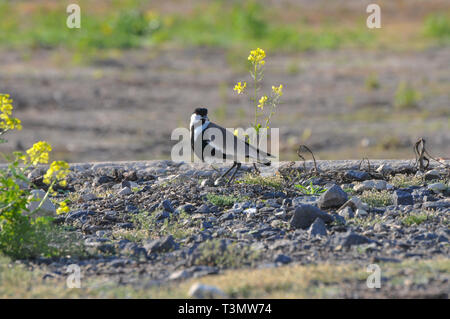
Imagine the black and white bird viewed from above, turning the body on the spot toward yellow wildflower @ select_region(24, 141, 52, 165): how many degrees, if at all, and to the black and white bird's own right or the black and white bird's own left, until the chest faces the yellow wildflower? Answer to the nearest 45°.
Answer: approximately 45° to the black and white bird's own left

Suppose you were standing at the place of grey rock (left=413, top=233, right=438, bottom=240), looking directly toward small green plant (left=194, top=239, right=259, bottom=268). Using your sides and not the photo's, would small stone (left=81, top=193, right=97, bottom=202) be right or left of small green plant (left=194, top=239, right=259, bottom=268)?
right

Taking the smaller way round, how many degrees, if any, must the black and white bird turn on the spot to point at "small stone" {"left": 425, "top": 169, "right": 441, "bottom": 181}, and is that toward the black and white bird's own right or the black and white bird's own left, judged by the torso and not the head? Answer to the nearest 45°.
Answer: approximately 180°

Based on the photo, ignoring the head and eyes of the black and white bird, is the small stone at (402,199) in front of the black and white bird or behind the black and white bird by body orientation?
behind

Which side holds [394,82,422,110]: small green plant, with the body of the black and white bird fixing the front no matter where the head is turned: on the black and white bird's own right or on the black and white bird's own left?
on the black and white bird's own right

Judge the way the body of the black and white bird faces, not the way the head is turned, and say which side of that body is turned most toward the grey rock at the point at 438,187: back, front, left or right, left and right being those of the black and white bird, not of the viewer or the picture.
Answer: back

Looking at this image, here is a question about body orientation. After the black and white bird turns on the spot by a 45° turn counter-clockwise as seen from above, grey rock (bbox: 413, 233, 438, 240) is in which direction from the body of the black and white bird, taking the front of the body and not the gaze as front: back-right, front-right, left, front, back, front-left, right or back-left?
left

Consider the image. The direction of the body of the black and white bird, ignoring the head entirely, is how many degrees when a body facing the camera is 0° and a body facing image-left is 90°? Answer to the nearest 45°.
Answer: approximately 90°

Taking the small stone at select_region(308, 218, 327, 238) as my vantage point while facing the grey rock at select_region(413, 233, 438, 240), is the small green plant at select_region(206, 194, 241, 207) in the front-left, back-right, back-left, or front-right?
back-left

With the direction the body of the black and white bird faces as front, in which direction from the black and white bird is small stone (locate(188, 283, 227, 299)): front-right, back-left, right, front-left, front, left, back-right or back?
left

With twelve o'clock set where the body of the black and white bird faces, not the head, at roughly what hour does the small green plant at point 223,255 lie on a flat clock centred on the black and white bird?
The small green plant is roughly at 9 o'clock from the black and white bird.

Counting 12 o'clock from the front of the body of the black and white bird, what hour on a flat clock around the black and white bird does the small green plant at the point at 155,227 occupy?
The small green plant is roughly at 10 o'clock from the black and white bird.

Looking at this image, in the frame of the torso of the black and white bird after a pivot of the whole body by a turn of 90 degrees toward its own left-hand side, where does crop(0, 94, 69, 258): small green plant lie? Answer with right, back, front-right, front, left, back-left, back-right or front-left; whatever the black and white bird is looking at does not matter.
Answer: front-right

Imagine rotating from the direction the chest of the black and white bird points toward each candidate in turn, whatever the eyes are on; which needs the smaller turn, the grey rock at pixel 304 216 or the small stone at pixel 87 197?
the small stone

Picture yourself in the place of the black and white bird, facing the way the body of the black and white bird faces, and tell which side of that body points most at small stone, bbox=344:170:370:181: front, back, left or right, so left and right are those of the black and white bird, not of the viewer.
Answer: back

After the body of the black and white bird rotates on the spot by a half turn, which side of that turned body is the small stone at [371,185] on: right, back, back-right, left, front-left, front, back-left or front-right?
front
